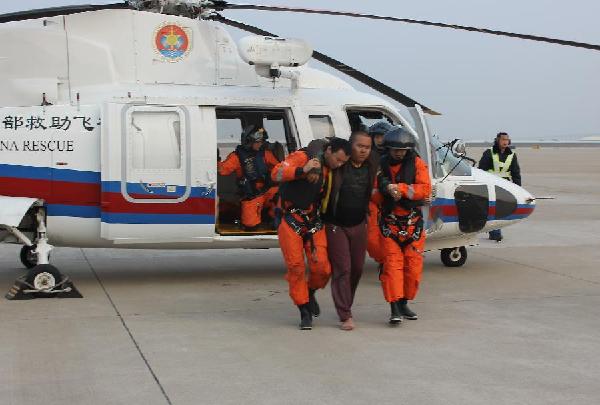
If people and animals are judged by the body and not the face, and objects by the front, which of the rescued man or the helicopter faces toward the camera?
the rescued man

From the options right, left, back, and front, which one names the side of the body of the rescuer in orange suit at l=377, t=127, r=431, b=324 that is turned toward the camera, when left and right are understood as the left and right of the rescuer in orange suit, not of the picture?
front

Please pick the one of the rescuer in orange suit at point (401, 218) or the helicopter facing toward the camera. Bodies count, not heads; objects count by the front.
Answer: the rescuer in orange suit

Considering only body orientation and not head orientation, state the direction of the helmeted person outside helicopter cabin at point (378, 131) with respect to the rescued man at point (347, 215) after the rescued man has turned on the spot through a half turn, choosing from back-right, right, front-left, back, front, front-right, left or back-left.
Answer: front

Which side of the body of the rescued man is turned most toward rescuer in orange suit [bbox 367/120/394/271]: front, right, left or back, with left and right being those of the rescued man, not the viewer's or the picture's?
back

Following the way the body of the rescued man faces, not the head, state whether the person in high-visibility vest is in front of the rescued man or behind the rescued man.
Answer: behind

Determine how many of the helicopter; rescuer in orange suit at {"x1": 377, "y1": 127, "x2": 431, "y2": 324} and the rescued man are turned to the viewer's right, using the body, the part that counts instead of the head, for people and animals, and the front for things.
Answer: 1

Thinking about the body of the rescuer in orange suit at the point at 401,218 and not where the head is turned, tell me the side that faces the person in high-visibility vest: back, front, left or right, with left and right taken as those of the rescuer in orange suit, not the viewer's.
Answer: back

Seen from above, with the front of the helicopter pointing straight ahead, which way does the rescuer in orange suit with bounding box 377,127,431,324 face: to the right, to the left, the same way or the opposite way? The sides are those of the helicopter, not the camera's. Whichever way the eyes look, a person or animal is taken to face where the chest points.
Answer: to the right

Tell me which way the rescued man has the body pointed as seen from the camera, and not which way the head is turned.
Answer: toward the camera

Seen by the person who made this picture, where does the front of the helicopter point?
facing to the right of the viewer

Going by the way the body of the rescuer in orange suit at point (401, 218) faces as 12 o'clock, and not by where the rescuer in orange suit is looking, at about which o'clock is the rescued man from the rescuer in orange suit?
The rescued man is roughly at 2 o'clock from the rescuer in orange suit.
